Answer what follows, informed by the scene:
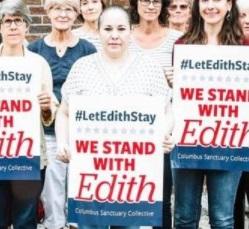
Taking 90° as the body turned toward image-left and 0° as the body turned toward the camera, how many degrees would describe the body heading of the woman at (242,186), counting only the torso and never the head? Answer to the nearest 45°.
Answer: approximately 0°

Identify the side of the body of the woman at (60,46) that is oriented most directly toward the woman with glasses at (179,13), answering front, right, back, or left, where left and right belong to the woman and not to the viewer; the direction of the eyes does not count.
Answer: left

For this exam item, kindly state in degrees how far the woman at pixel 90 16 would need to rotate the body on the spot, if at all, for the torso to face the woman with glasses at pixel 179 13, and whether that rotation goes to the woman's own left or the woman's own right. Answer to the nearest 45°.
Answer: approximately 90° to the woman's own left

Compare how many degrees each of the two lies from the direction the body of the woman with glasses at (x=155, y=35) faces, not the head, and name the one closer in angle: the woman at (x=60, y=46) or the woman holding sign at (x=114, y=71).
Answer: the woman holding sign
